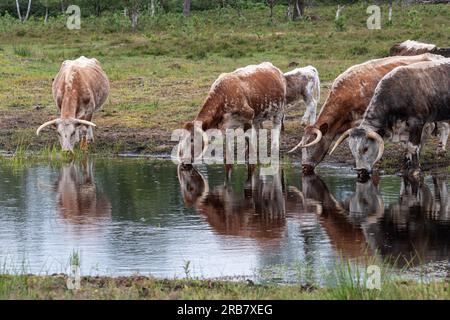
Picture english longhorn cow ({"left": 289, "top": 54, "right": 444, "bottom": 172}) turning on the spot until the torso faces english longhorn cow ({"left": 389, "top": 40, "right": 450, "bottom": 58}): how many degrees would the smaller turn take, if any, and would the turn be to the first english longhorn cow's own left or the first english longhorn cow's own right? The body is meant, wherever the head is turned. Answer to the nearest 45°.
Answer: approximately 135° to the first english longhorn cow's own right

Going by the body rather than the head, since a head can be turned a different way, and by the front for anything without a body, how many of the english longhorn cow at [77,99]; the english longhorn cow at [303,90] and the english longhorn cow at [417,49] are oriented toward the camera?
1

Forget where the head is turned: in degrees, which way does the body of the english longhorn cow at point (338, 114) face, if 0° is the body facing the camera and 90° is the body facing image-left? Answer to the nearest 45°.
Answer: approximately 45°

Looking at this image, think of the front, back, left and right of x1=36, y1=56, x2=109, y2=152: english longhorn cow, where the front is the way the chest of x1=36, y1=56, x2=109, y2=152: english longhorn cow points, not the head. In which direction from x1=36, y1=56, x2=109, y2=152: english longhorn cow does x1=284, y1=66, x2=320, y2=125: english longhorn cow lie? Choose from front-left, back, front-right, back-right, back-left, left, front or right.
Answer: left

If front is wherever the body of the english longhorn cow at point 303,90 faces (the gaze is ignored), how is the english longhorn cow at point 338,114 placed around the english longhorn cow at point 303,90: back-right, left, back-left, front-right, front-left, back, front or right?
left

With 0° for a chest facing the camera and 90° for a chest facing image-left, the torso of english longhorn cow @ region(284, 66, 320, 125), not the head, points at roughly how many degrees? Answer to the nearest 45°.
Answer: approximately 90°

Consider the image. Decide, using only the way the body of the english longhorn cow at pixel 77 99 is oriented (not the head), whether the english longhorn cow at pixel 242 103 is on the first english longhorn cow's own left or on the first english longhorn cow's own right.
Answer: on the first english longhorn cow's own left

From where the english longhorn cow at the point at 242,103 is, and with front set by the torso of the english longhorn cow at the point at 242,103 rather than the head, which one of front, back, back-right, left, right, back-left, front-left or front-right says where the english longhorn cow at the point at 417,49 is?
back

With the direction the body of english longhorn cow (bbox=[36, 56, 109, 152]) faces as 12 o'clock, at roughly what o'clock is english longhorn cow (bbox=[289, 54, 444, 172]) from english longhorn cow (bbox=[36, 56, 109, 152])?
english longhorn cow (bbox=[289, 54, 444, 172]) is roughly at 10 o'clock from english longhorn cow (bbox=[36, 56, 109, 152]).
